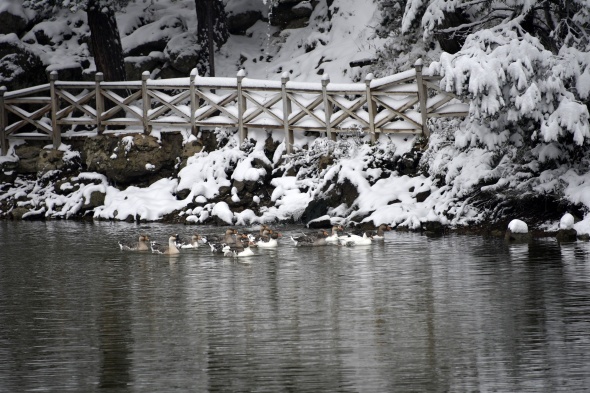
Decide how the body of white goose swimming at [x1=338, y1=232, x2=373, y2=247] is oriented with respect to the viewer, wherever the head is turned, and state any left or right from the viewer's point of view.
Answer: facing to the left of the viewer

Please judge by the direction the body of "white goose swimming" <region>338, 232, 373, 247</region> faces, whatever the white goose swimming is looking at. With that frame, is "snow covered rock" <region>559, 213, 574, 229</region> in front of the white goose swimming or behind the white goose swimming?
behind
